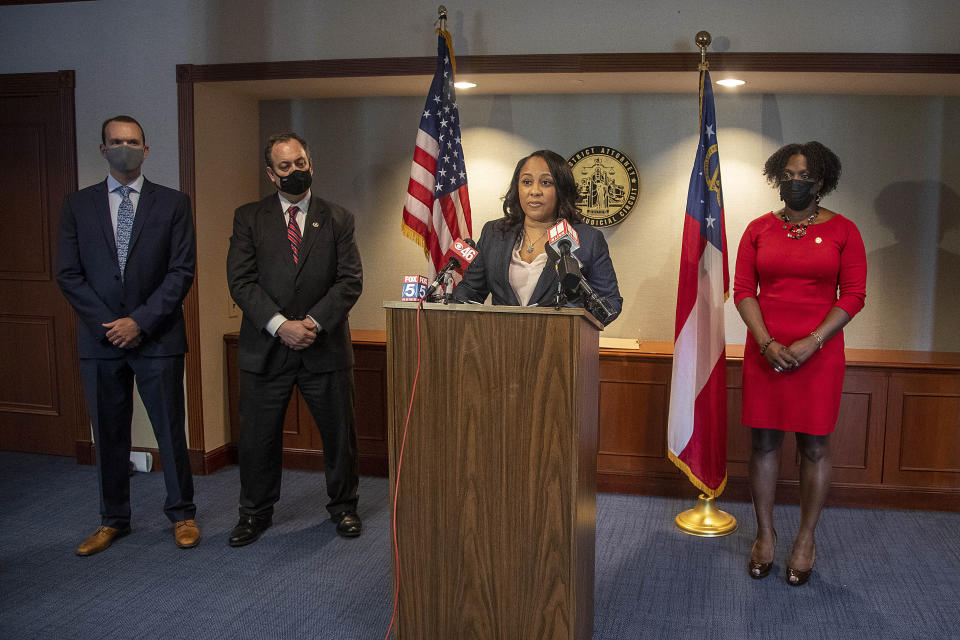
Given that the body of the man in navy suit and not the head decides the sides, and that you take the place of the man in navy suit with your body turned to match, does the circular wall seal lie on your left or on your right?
on your left

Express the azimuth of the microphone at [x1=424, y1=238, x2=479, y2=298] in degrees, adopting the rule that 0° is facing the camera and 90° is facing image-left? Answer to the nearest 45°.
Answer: approximately 225°

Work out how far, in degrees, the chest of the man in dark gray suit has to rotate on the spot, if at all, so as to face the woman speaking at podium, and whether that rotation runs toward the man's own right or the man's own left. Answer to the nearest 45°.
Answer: approximately 45° to the man's own left

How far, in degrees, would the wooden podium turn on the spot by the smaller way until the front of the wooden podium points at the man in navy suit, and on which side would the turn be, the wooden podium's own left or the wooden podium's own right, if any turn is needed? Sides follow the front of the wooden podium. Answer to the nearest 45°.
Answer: approximately 135° to the wooden podium's own right

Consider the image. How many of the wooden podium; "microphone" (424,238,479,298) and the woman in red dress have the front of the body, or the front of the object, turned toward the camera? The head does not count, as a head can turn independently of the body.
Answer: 2

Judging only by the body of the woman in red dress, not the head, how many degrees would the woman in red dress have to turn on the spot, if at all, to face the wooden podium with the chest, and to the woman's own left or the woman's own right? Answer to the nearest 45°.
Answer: approximately 45° to the woman's own right

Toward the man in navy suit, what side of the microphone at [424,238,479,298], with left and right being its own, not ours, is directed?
left
